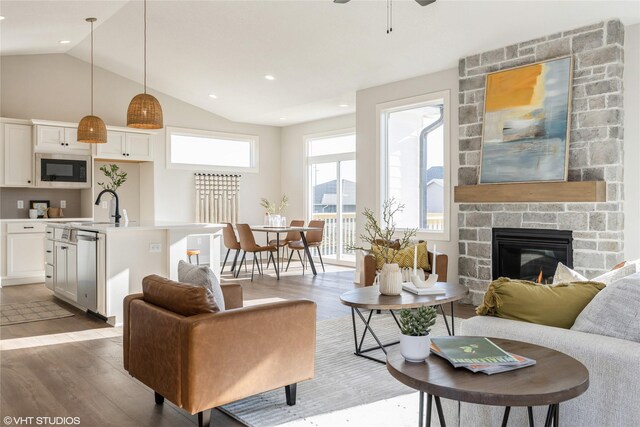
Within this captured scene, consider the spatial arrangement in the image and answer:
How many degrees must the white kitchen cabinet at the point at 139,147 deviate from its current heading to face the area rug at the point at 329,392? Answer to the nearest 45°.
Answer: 0° — it already faces it

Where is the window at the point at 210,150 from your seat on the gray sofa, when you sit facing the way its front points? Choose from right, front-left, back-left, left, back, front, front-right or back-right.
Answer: front-right

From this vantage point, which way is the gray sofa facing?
to the viewer's left

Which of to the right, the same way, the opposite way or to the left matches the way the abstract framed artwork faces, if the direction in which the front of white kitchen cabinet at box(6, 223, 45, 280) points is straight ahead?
to the right

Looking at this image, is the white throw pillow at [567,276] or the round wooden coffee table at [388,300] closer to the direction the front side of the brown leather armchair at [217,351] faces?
the round wooden coffee table

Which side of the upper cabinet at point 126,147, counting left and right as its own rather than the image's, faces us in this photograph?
front

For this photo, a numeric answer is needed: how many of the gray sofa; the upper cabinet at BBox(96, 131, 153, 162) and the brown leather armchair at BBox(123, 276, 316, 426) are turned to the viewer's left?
1

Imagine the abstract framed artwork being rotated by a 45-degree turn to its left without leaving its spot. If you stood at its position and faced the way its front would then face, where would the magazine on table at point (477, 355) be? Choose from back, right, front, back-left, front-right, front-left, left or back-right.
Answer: front

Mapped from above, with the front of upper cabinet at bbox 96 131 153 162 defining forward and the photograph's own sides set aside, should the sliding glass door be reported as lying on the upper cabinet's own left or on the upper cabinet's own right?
on the upper cabinet's own left

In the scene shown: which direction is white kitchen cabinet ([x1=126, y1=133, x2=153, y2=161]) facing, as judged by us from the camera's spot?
facing the viewer

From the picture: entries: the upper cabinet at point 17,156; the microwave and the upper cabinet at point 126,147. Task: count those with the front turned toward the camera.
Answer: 3

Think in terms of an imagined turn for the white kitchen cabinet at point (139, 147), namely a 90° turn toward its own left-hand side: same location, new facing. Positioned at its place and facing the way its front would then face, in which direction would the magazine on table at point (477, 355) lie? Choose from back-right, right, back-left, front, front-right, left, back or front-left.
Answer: right
